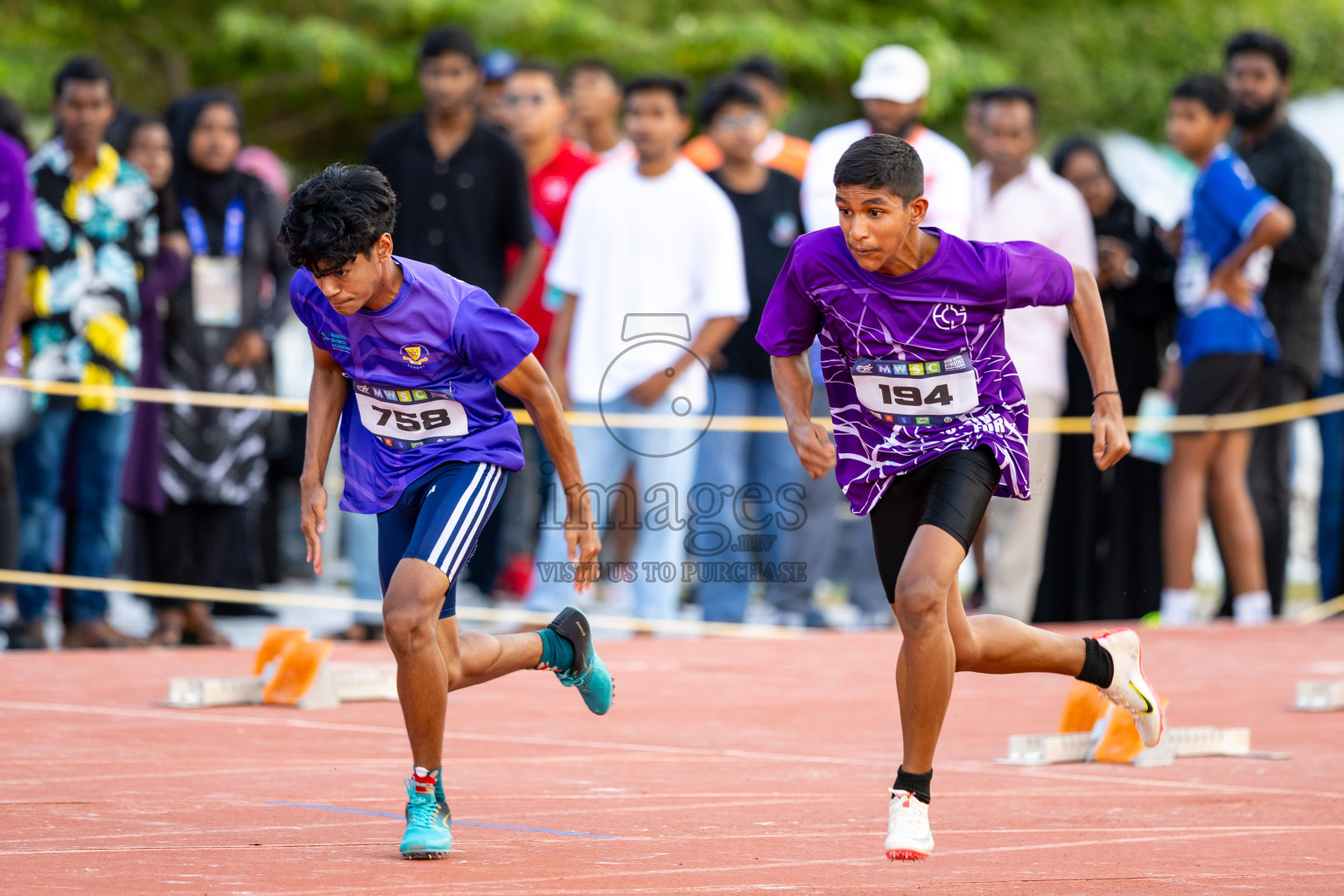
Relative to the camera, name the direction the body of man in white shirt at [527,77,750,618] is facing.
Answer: toward the camera

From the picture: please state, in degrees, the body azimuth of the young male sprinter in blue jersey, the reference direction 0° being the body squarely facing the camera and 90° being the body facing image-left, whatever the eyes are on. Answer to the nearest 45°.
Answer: approximately 45°

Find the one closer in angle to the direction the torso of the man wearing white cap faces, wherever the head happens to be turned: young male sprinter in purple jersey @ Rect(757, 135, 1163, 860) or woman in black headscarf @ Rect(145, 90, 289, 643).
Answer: the young male sprinter in purple jersey

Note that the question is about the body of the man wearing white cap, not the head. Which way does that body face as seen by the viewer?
toward the camera

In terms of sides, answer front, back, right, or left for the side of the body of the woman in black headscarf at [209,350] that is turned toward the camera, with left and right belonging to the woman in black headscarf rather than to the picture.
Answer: front

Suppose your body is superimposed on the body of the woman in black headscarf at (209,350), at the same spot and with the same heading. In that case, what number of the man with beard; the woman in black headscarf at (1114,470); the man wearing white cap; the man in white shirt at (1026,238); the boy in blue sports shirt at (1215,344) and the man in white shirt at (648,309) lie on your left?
6

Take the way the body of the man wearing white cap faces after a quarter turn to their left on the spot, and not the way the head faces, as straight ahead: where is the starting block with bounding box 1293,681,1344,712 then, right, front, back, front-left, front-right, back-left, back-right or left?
front-right

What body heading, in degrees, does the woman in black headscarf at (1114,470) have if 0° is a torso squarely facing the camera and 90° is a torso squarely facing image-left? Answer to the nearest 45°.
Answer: approximately 45°

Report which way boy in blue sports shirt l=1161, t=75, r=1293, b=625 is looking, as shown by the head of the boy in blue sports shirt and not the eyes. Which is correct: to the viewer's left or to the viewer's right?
to the viewer's left

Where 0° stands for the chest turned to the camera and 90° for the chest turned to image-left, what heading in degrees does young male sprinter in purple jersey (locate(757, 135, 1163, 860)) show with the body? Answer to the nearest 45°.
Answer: approximately 45°

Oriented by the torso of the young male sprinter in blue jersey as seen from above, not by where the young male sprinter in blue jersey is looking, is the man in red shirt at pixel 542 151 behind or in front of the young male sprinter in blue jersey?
behind

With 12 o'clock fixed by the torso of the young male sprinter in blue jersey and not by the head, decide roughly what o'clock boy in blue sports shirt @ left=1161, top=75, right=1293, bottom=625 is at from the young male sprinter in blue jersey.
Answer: The boy in blue sports shirt is roughly at 6 o'clock from the young male sprinter in blue jersey.

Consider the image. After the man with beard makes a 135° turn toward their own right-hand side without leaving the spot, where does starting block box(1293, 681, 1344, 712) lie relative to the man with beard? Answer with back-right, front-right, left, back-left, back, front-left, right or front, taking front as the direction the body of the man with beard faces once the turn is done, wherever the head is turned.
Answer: back
